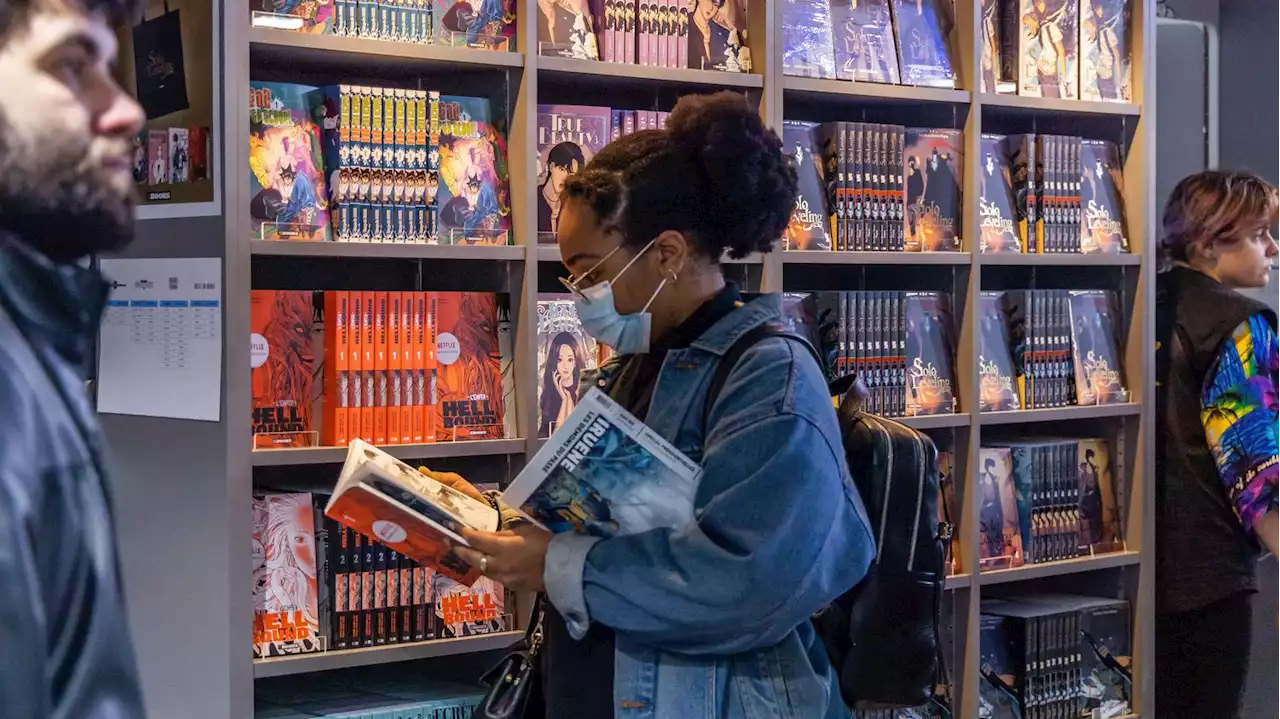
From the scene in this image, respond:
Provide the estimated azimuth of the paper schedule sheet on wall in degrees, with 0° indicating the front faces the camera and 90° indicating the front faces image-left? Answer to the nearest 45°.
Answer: approximately 0°

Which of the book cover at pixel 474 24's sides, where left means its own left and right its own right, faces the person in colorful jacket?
left

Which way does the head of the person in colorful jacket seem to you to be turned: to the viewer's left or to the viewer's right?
to the viewer's right

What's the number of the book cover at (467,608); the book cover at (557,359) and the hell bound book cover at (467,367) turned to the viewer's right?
0

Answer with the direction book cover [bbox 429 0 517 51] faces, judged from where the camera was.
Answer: facing the viewer

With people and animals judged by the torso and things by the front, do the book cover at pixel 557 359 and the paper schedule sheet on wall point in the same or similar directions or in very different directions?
same or similar directions

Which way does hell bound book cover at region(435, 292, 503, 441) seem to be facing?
toward the camera

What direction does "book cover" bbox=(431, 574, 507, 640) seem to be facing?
toward the camera

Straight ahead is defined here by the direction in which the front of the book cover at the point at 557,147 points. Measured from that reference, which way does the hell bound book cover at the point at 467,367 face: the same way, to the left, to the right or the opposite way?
the same way

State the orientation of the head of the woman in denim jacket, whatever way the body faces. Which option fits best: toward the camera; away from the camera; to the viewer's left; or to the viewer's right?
to the viewer's left
